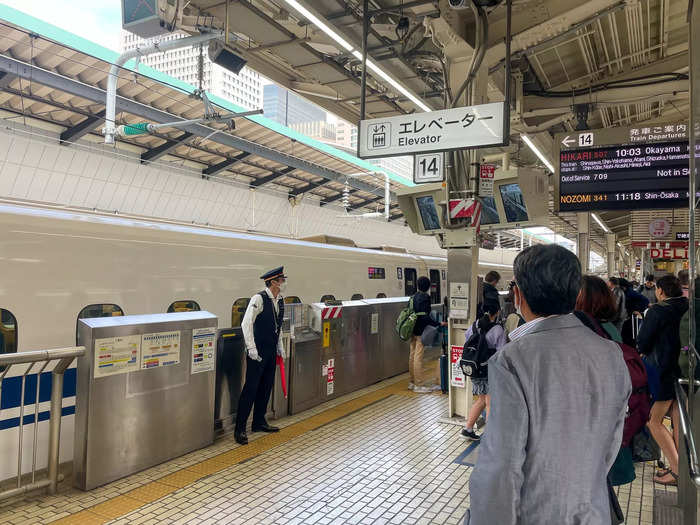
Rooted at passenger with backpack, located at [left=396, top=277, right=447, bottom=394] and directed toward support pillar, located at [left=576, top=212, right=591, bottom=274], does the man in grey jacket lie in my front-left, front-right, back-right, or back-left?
back-right

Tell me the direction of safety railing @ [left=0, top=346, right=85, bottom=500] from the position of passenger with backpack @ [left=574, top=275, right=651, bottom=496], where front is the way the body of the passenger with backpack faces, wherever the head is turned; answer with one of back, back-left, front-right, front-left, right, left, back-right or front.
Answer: left

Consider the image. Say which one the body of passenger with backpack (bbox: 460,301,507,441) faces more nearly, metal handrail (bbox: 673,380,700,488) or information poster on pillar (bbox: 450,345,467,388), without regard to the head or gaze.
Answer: the information poster on pillar

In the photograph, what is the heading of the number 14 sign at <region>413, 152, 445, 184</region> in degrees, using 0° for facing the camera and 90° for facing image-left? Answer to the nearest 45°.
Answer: approximately 0°

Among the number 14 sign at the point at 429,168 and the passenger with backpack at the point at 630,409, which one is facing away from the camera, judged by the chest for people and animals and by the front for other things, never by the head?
the passenger with backpack

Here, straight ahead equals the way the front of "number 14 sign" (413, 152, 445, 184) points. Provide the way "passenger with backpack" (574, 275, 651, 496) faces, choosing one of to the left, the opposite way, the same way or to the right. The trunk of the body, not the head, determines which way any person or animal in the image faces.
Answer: the opposite way

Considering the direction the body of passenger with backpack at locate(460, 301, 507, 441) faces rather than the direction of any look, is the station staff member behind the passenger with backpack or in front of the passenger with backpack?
behind

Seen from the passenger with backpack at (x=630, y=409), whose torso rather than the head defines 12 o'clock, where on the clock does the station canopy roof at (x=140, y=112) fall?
The station canopy roof is roughly at 10 o'clock from the passenger with backpack.

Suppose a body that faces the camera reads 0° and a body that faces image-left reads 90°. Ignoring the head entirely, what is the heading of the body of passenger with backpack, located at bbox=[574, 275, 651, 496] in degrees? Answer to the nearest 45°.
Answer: approximately 180°

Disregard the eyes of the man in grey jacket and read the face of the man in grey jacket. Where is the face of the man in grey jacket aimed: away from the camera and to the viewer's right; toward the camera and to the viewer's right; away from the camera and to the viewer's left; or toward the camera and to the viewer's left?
away from the camera and to the viewer's left

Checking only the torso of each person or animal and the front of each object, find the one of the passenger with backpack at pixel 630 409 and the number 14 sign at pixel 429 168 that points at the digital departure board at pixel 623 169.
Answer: the passenger with backpack

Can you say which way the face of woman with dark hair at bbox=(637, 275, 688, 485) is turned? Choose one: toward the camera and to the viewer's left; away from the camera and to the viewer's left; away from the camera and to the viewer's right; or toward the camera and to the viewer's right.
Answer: away from the camera and to the viewer's left

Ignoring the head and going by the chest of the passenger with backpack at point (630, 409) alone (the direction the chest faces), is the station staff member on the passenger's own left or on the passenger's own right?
on the passenger's own left
